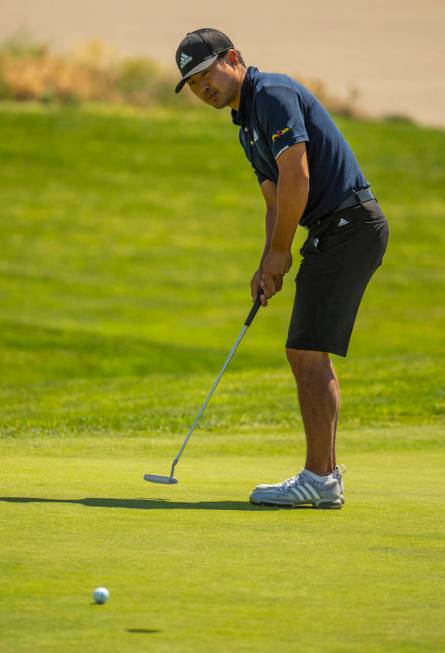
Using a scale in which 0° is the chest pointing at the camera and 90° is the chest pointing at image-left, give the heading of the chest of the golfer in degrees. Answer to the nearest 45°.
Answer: approximately 90°

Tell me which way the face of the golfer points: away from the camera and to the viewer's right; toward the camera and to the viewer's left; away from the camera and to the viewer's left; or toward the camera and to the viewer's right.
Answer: toward the camera and to the viewer's left

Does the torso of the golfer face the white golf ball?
no
